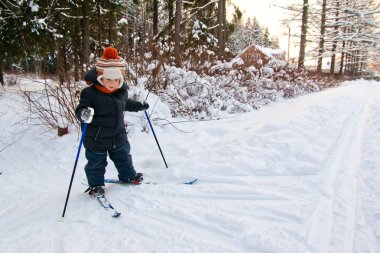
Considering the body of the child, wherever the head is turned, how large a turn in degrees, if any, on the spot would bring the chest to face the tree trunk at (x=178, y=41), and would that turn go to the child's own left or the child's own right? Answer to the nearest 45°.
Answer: approximately 135° to the child's own left

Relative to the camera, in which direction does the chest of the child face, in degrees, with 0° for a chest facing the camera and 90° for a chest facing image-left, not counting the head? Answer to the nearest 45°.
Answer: approximately 315°
